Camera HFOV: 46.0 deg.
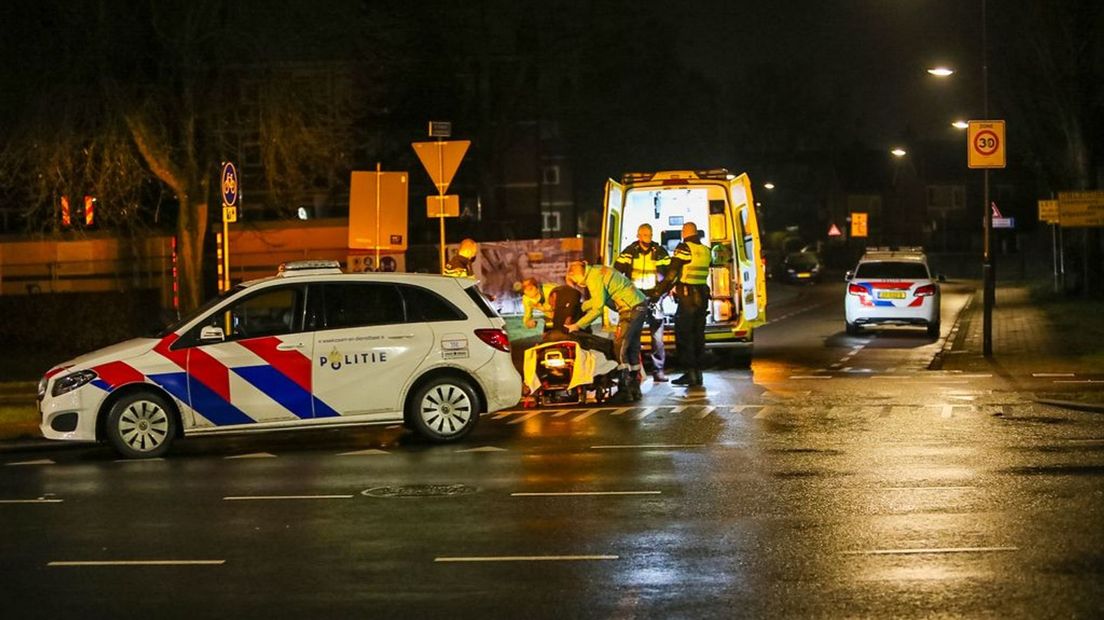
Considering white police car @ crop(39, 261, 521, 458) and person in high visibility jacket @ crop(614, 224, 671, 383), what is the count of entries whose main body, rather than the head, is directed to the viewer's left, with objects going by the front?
1

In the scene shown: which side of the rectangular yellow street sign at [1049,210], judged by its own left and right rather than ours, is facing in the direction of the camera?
front

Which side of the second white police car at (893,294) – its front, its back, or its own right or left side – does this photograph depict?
back

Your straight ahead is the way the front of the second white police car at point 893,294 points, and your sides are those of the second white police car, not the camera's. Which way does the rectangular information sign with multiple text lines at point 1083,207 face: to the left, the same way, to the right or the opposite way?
the opposite way

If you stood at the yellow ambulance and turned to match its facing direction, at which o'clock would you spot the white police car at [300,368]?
The white police car is roughly at 7 o'clock from the yellow ambulance.

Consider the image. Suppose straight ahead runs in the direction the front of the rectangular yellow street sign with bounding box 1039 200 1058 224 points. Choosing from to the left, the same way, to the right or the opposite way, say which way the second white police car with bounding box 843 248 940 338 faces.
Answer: the opposite way

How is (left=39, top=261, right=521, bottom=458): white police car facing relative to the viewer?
to the viewer's left

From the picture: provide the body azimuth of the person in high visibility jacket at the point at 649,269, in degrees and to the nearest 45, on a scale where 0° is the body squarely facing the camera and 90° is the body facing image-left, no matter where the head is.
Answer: approximately 0°

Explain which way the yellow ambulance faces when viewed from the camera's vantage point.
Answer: facing away from the viewer

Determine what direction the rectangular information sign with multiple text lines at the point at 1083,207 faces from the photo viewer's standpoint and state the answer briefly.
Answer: facing the viewer

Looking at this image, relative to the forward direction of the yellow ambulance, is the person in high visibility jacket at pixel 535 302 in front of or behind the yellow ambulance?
behind

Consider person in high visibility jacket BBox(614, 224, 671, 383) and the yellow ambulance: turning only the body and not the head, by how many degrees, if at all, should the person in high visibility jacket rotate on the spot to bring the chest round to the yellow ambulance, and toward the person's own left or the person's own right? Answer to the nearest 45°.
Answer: approximately 135° to the person's own left
